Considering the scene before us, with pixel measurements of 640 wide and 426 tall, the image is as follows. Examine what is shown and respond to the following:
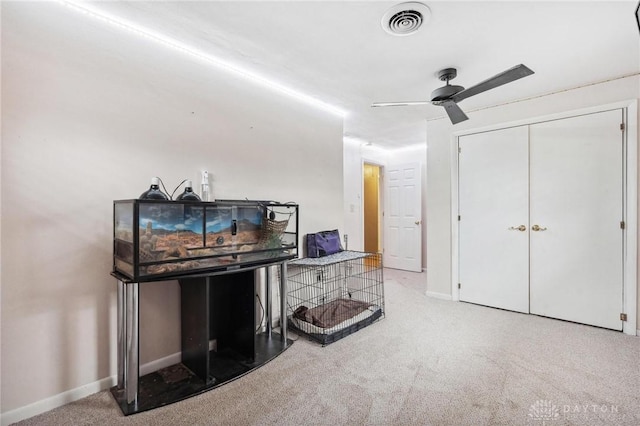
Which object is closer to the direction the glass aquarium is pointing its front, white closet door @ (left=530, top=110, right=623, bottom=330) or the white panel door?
the white closet door

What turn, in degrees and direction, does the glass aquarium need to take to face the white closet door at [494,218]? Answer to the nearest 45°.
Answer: approximately 45° to its left

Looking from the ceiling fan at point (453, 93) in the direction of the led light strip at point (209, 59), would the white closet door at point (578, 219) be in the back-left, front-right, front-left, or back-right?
back-right

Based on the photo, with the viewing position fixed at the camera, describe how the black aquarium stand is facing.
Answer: facing the viewer and to the right of the viewer

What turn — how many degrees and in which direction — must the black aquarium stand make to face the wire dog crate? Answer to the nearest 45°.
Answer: approximately 90° to its left

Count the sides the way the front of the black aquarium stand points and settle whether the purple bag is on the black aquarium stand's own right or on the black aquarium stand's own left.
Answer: on the black aquarium stand's own left

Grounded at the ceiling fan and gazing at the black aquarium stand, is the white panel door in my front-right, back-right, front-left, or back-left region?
back-right

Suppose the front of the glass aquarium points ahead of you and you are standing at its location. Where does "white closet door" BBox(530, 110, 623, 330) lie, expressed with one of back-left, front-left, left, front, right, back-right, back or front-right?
front-left

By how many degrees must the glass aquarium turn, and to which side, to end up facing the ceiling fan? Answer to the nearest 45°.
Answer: approximately 45° to its left
